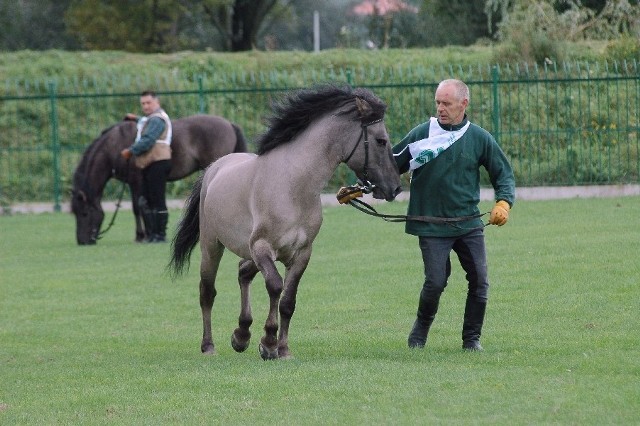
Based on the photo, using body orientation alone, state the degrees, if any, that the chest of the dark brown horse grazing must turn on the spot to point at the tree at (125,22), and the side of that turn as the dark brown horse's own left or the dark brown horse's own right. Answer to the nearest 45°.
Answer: approximately 90° to the dark brown horse's own right

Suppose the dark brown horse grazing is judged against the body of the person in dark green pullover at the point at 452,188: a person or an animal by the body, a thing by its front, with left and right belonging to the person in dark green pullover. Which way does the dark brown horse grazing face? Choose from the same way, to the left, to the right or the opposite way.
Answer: to the right

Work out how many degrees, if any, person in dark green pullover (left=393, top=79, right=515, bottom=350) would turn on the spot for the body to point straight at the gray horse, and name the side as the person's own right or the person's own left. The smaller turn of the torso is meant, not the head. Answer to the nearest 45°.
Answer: approximately 90° to the person's own right

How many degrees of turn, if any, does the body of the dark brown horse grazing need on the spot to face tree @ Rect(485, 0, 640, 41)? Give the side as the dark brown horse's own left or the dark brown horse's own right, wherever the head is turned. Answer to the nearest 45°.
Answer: approximately 135° to the dark brown horse's own right

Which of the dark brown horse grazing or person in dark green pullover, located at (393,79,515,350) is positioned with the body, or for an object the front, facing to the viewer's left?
the dark brown horse grazing

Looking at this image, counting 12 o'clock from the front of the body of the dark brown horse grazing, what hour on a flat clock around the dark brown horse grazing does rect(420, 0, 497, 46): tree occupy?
The tree is roughly at 4 o'clock from the dark brown horse grazing.

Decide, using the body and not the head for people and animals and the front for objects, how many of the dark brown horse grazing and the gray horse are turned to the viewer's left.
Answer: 1

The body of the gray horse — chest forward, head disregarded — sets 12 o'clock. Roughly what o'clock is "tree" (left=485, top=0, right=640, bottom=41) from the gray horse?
The tree is roughly at 8 o'clock from the gray horse.

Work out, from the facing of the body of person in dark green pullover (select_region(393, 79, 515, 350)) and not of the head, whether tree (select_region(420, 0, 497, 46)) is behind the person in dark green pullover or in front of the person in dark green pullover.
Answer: behind

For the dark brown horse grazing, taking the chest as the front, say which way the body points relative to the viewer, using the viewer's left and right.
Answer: facing to the left of the viewer
